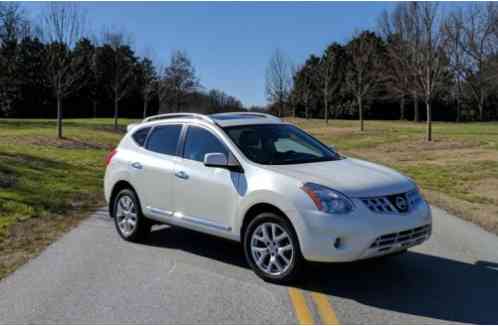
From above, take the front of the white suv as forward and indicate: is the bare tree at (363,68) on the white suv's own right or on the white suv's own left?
on the white suv's own left

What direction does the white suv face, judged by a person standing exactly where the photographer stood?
facing the viewer and to the right of the viewer

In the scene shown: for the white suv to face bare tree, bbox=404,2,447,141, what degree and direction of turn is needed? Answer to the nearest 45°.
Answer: approximately 135° to its left

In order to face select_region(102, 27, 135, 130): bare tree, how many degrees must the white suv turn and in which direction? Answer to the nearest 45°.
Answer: approximately 135° to its left
